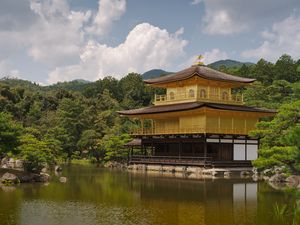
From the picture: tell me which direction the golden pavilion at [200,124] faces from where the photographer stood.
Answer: facing the viewer and to the left of the viewer

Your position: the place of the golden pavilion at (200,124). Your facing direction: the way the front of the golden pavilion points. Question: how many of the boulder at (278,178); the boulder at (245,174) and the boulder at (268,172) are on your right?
0

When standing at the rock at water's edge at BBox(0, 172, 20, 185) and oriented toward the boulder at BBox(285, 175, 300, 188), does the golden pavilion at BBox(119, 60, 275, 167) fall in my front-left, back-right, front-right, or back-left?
front-left

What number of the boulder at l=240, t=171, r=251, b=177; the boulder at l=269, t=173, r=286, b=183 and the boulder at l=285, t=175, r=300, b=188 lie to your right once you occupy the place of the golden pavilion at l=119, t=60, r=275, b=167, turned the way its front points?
0

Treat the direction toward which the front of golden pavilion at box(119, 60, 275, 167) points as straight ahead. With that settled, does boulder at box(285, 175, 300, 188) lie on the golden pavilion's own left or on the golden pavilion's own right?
on the golden pavilion's own left

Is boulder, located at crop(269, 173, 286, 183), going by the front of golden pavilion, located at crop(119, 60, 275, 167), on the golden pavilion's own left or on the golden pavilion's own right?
on the golden pavilion's own left

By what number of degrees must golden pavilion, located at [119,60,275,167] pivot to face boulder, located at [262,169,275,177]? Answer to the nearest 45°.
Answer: approximately 90° to its left

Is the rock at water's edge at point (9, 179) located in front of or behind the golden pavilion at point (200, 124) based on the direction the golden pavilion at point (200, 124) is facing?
in front

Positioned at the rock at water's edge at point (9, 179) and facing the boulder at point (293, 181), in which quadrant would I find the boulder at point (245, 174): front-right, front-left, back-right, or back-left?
front-left

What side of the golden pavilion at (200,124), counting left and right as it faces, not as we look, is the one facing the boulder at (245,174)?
left
